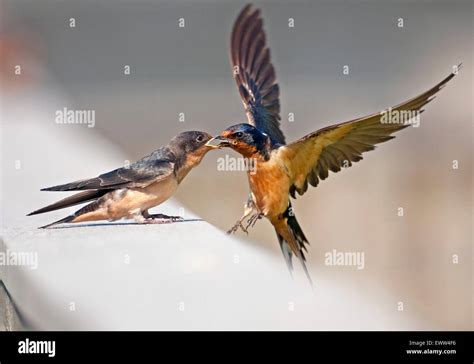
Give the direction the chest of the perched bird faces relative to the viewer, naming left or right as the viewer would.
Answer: facing to the right of the viewer

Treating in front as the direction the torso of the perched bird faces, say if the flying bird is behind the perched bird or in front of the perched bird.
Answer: in front
